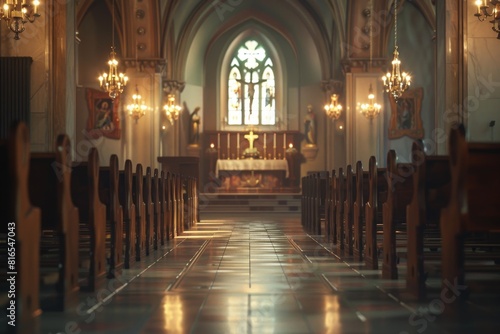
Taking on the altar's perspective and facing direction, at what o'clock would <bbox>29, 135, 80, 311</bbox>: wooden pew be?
The wooden pew is roughly at 12 o'clock from the altar.

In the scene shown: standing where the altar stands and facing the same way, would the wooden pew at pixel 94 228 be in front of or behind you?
in front

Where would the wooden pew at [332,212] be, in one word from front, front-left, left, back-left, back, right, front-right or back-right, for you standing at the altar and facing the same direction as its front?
front

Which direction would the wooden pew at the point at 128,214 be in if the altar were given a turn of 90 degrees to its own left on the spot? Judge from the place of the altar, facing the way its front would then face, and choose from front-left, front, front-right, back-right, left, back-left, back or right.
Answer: right

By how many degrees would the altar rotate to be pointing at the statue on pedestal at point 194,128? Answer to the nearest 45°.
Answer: approximately 90° to its right

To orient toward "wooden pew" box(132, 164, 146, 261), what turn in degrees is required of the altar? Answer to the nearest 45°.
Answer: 0° — it already faces it

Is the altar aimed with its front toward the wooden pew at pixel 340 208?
yes

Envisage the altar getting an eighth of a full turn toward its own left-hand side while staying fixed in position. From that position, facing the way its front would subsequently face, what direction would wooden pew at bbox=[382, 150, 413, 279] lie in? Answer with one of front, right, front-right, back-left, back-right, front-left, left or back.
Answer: front-right

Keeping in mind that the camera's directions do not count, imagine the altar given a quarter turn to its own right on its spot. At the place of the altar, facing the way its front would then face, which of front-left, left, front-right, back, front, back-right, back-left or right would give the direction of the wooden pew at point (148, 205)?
left

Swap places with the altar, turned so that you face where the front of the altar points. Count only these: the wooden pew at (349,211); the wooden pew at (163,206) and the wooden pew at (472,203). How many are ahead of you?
3

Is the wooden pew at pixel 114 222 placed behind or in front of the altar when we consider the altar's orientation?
in front

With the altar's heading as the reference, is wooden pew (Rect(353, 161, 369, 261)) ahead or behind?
ahead

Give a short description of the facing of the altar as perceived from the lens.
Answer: facing the viewer

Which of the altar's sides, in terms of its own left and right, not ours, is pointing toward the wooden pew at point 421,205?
front

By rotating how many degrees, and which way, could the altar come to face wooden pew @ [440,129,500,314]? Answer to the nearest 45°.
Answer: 0° — it already faces it
